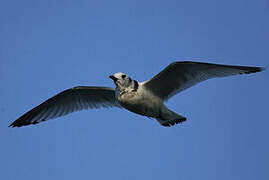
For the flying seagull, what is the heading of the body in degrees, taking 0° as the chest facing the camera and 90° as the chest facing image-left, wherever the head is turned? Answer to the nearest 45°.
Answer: approximately 45°
